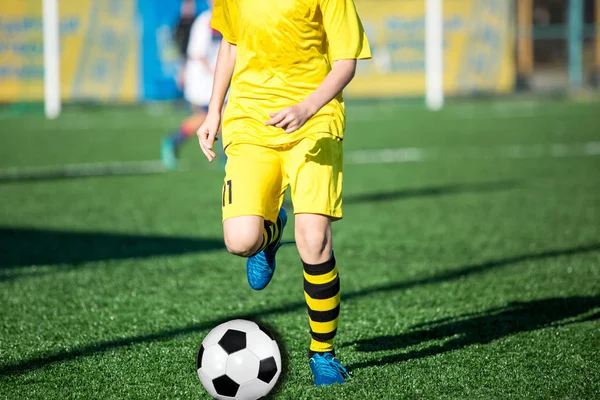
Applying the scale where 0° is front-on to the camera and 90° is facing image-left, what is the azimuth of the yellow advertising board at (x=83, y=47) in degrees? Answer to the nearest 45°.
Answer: approximately 0°

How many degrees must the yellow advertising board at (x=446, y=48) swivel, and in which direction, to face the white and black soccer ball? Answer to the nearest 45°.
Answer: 0° — it already faces it

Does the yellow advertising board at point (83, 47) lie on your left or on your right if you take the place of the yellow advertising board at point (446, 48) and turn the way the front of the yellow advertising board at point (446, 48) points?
on your right

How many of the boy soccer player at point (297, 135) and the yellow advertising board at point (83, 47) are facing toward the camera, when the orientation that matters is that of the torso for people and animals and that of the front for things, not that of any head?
2

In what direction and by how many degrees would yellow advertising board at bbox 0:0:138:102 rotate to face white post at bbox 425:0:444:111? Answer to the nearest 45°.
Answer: approximately 90° to its left

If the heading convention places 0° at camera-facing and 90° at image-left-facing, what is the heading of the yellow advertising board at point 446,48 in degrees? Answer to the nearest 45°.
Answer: approximately 0°

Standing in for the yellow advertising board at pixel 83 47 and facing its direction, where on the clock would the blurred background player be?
The blurred background player is roughly at 12 o'clock from the yellow advertising board.

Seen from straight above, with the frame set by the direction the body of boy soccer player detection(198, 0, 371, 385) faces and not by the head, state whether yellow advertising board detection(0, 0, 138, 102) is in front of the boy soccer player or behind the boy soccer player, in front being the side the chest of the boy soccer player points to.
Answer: behind

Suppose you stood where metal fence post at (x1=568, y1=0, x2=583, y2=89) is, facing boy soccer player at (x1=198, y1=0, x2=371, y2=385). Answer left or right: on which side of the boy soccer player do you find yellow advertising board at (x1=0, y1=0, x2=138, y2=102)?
right
